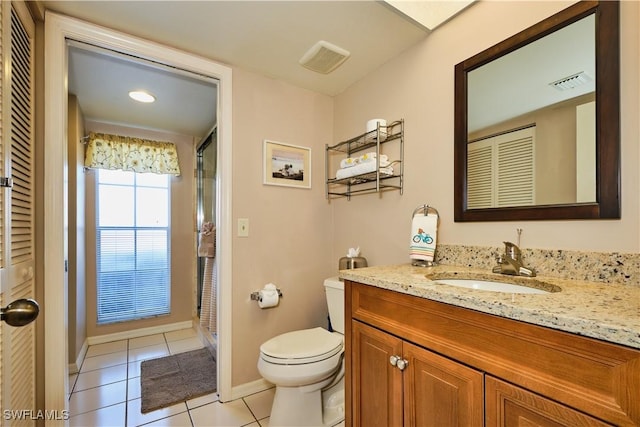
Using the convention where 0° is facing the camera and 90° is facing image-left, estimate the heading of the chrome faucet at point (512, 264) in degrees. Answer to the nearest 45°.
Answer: approximately 45°

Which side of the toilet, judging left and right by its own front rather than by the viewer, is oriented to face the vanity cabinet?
left

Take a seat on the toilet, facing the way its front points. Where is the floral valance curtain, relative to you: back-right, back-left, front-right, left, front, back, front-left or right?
right

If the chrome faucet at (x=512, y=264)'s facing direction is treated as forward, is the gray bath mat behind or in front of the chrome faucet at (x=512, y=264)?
in front

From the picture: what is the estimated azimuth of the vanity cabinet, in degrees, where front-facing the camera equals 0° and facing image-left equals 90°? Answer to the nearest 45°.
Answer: approximately 45°
